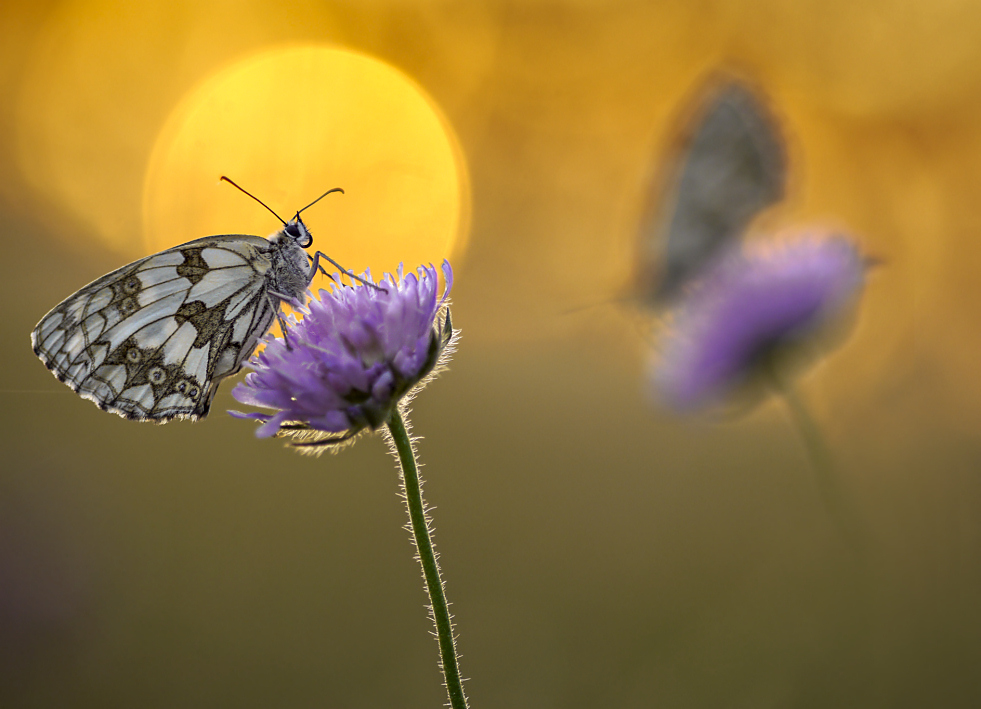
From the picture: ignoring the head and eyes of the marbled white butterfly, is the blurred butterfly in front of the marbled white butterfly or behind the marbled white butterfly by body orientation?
in front

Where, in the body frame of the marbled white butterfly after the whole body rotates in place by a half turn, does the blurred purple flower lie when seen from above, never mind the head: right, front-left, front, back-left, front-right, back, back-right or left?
back

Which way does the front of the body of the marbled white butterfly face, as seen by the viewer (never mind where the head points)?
to the viewer's right
